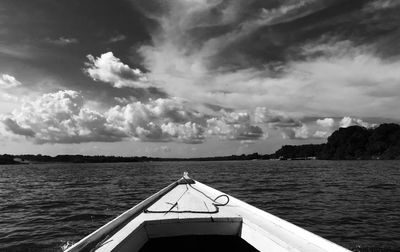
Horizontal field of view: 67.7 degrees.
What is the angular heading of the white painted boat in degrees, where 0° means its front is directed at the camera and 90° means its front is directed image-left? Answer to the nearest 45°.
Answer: approximately 180°
